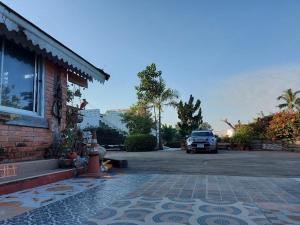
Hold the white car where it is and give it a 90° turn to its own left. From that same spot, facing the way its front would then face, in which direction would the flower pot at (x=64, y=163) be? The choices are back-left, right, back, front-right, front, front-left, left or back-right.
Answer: right

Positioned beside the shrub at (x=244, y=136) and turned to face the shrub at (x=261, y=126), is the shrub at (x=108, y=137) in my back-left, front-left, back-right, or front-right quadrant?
back-left

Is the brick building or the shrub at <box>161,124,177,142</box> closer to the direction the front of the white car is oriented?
the brick building

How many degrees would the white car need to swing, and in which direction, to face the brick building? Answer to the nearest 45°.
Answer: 0° — it already faces it

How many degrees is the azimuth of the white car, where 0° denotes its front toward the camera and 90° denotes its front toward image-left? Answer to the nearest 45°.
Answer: approximately 0°

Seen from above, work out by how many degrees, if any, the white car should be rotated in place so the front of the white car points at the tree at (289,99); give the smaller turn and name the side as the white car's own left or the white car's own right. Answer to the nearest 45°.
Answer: approximately 135° to the white car's own left

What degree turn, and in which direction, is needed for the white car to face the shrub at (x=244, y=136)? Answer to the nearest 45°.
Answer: approximately 135° to its left

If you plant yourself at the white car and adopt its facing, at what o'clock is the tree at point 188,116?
The tree is roughly at 6 o'clock from the white car.

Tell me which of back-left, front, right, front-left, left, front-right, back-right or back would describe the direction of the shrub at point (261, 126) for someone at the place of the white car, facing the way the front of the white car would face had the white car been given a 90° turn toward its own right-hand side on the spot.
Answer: back-right

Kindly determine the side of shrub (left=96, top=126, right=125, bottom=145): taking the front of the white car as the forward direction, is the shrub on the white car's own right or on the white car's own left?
on the white car's own right

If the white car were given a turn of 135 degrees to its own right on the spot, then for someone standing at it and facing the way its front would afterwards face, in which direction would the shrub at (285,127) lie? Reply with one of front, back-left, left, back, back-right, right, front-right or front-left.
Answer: right
